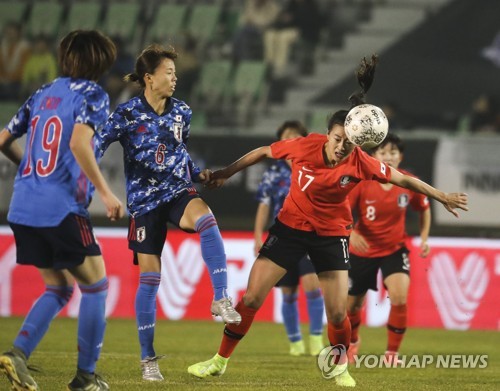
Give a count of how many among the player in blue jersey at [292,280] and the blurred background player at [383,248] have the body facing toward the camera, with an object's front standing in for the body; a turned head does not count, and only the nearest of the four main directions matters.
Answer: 2

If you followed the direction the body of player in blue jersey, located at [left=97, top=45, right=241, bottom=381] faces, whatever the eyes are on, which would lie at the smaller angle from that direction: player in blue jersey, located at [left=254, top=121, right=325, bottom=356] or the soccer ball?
the soccer ball

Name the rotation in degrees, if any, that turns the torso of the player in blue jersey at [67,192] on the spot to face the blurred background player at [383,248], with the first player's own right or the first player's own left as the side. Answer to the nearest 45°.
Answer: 0° — they already face them

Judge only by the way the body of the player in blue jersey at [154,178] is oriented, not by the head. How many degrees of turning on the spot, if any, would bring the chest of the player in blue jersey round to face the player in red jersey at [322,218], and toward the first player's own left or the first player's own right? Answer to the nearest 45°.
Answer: approximately 45° to the first player's own left

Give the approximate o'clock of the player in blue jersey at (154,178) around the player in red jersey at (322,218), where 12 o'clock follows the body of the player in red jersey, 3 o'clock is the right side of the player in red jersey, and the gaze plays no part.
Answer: The player in blue jersey is roughly at 3 o'clock from the player in red jersey.

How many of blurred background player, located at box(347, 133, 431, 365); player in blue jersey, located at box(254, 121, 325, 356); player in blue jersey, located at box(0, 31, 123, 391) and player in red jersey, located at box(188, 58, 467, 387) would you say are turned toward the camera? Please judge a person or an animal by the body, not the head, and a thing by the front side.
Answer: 3

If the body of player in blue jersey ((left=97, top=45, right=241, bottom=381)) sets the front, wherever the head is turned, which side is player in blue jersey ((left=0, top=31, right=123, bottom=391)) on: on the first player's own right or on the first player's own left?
on the first player's own right

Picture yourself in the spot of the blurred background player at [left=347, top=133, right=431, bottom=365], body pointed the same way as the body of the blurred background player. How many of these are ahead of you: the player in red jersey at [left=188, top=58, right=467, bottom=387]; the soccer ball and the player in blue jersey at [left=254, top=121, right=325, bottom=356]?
2

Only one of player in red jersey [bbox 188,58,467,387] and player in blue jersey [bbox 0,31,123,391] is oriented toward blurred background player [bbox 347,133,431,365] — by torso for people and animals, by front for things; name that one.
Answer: the player in blue jersey

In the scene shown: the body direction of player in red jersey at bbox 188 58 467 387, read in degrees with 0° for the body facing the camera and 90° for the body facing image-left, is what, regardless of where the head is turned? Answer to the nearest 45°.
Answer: approximately 0°
